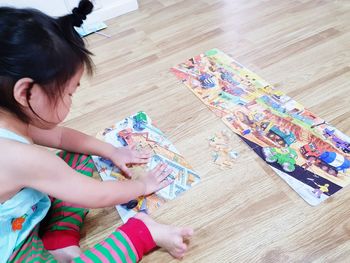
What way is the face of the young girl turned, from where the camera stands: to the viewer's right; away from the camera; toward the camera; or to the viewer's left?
to the viewer's right

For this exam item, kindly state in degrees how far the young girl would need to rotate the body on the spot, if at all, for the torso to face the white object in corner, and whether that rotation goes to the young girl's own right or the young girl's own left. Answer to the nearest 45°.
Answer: approximately 90° to the young girl's own left

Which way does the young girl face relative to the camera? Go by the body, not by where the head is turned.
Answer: to the viewer's right
